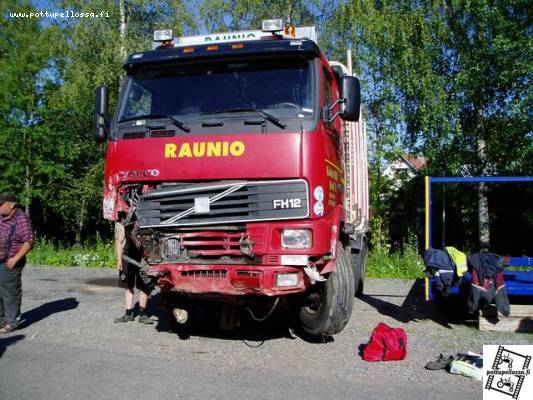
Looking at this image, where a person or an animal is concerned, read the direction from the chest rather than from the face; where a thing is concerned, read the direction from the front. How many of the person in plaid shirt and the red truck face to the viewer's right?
0

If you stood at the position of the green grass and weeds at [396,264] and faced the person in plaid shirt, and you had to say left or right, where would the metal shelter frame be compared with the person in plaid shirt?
left

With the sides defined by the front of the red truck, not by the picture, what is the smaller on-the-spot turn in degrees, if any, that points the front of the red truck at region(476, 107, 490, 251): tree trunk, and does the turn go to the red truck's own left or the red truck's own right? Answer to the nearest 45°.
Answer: approximately 135° to the red truck's own left

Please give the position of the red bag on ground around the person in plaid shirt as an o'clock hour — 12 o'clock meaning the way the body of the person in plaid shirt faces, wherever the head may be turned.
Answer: The red bag on ground is roughly at 9 o'clock from the person in plaid shirt.

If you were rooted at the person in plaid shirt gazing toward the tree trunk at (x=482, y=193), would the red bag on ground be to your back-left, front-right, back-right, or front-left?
front-right

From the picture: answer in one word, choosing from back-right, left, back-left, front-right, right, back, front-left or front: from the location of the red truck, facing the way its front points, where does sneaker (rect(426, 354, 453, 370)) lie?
left

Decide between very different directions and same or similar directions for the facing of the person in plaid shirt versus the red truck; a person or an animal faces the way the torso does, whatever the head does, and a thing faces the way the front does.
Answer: same or similar directions

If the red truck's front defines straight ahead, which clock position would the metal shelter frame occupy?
The metal shelter frame is roughly at 8 o'clock from the red truck.

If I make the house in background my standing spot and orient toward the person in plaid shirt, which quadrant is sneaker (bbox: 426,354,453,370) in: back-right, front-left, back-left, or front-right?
front-left

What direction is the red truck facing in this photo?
toward the camera

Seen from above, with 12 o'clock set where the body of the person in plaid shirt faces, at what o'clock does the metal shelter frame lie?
The metal shelter frame is roughly at 8 o'clock from the person in plaid shirt.

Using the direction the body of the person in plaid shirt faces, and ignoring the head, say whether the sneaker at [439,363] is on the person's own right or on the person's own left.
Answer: on the person's own left
